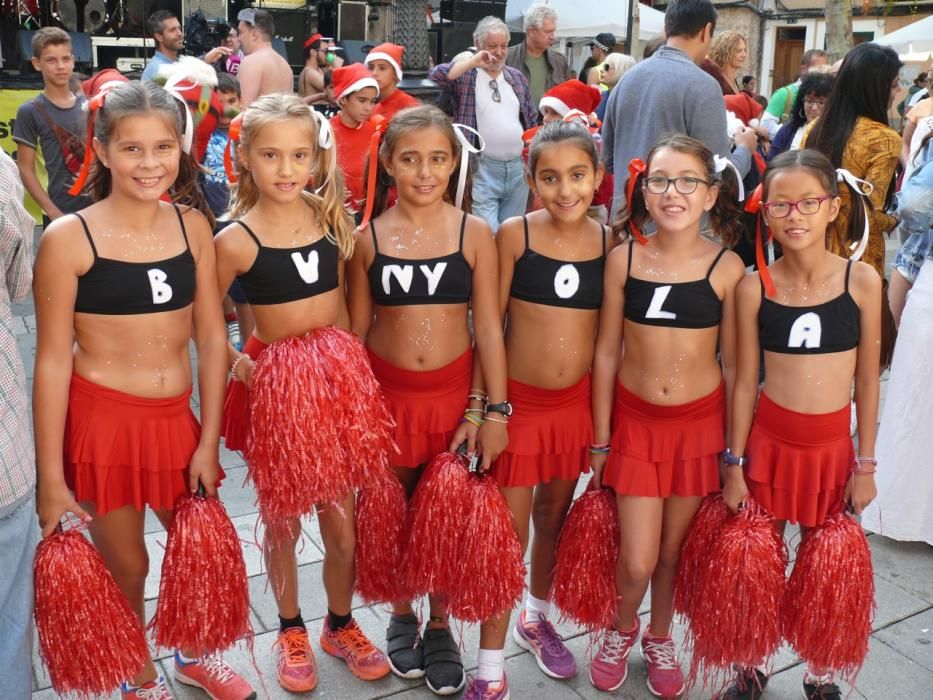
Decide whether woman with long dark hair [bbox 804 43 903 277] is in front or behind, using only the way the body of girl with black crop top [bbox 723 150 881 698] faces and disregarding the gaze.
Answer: behind

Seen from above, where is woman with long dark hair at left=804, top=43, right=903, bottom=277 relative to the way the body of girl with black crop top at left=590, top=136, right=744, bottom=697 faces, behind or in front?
behind

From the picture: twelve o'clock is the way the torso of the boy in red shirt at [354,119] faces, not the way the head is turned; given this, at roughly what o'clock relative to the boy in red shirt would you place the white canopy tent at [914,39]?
The white canopy tent is roughly at 9 o'clock from the boy in red shirt.

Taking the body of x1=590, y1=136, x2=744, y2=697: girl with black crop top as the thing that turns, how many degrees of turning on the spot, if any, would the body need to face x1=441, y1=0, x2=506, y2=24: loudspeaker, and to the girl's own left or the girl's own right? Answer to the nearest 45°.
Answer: approximately 180°

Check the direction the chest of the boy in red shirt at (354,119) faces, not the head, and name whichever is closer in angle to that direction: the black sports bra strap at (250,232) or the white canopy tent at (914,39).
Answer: the black sports bra strap

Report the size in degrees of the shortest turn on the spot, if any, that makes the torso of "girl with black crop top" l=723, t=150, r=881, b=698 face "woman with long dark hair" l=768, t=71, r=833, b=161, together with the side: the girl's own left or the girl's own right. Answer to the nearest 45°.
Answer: approximately 180°

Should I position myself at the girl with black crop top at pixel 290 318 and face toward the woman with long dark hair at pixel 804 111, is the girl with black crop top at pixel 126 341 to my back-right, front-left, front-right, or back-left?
back-left

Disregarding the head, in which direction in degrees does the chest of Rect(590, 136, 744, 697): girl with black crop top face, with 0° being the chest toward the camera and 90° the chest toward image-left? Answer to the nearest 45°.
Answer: approximately 0°

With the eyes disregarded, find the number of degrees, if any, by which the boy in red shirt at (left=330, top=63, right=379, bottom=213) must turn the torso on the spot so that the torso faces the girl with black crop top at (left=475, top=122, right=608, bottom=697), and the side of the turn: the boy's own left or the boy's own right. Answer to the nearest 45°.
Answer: approximately 45° to the boy's own right

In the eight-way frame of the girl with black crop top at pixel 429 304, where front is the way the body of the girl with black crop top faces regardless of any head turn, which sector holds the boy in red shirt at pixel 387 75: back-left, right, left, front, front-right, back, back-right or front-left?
back

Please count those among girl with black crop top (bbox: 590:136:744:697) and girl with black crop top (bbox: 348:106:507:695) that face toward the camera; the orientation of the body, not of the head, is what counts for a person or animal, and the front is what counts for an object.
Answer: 2

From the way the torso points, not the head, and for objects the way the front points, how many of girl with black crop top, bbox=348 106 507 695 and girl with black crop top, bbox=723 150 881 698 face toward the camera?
2
